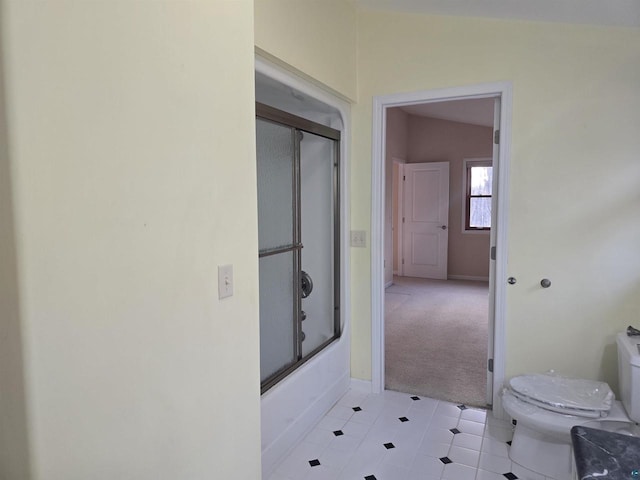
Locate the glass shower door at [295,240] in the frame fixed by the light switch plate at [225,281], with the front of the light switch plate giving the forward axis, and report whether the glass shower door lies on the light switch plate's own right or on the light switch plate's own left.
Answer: on the light switch plate's own left

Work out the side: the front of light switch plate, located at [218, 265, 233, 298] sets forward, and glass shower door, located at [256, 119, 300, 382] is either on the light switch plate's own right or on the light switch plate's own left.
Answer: on the light switch plate's own left

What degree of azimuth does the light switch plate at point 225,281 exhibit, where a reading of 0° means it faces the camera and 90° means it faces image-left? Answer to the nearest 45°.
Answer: approximately 315°

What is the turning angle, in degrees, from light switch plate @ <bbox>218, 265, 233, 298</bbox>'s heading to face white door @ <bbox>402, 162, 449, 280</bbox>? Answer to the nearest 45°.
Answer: approximately 90° to its left

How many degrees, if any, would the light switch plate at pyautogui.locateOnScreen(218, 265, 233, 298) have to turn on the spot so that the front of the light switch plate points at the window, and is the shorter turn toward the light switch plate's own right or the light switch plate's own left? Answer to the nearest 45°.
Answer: approximately 90° to the light switch plate's own left

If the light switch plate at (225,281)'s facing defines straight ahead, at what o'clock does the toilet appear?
The toilet is roughly at 10 o'clock from the light switch plate.

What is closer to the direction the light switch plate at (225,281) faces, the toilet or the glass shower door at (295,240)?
the toilet
